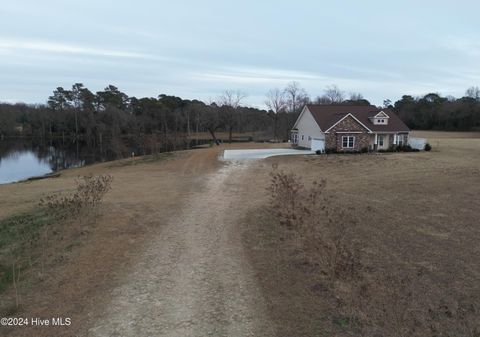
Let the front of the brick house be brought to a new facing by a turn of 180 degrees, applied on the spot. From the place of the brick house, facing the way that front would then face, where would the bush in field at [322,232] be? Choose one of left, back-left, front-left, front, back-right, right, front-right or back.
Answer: back-left

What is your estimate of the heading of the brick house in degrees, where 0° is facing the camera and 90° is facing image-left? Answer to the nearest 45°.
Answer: approximately 315°
